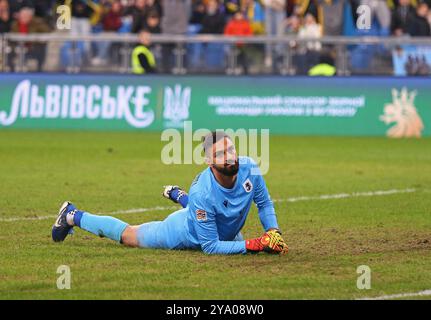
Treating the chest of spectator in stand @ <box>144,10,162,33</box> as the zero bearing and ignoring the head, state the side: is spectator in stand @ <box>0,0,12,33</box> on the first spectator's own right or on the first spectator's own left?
on the first spectator's own right

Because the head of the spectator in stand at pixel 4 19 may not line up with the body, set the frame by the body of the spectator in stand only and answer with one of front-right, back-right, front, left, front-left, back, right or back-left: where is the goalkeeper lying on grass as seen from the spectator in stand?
front

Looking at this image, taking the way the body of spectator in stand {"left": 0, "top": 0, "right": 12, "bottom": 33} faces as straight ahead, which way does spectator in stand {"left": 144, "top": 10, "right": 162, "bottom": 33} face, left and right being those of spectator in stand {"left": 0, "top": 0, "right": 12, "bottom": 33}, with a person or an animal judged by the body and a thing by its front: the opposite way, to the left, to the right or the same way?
the same way

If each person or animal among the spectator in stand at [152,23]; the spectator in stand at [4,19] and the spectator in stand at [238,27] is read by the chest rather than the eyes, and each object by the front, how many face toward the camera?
3

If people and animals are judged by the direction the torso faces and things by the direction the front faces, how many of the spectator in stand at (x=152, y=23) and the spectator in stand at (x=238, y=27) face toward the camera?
2

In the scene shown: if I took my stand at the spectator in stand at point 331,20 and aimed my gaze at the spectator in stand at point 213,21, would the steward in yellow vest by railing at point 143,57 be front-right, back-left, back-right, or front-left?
front-left

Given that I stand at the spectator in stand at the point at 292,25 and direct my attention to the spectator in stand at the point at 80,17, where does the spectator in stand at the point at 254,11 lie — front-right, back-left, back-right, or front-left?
front-right

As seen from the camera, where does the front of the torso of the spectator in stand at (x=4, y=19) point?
toward the camera

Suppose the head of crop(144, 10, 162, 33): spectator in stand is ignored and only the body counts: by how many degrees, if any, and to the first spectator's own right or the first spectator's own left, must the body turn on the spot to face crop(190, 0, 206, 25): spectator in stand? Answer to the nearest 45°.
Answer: approximately 135° to the first spectator's own left

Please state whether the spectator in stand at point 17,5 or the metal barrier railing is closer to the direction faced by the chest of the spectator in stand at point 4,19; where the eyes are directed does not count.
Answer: the metal barrier railing

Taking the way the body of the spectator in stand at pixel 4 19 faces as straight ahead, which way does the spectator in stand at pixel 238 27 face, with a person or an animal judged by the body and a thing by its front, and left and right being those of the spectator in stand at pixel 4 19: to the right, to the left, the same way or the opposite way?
the same way

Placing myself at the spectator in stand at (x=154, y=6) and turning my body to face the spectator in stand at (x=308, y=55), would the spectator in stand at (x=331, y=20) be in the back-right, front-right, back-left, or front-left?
front-left

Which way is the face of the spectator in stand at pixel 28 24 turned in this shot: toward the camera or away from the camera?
toward the camera

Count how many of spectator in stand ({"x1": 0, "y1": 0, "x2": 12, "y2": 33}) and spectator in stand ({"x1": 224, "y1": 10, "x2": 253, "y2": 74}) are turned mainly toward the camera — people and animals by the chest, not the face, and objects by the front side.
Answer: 2

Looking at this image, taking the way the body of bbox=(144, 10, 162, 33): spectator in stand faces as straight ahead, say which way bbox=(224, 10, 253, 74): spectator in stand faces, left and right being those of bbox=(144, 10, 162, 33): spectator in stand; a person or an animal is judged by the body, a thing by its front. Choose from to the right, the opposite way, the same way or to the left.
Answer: the same way

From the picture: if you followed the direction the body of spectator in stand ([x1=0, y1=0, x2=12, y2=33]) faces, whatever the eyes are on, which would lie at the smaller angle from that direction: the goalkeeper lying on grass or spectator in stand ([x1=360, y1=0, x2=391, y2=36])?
the goalkeeper lying on grass

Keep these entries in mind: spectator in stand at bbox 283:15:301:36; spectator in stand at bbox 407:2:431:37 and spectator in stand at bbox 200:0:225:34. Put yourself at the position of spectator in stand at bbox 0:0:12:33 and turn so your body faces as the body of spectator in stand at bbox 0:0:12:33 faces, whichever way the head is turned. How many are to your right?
0

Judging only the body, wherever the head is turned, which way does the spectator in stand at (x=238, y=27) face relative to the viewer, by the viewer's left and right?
facing the viewer

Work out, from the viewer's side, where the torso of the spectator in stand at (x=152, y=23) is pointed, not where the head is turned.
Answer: toward the camera
